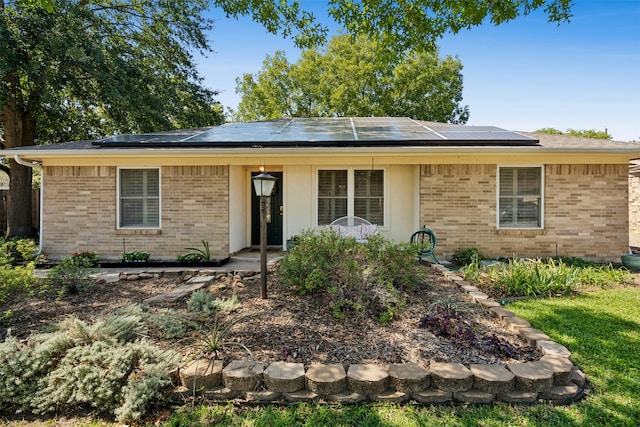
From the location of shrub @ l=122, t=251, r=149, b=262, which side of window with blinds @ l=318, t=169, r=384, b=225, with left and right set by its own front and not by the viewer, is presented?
right

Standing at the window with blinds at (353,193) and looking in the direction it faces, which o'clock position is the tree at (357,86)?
The tree is roughly at 6 o'clock from the window with blinds.

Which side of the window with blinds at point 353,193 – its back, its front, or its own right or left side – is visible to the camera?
front

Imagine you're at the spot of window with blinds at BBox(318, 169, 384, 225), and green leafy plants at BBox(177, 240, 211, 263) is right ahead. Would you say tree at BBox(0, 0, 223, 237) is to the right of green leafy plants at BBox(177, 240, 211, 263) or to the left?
right

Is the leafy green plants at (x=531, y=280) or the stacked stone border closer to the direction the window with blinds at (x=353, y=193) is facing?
the stacked stone border

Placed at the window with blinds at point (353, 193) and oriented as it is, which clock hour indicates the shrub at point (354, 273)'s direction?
The shrub is roughly at 12 o'clock from the window with blinds.

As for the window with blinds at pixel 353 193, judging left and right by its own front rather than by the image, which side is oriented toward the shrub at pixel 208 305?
front

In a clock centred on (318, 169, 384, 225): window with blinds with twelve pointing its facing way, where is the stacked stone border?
The stacked stone border is roughly at 12 o'clock from the window with blinds.

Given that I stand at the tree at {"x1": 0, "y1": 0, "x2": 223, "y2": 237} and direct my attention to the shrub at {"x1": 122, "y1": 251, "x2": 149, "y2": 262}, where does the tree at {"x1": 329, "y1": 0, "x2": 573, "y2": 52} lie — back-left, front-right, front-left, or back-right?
front-left

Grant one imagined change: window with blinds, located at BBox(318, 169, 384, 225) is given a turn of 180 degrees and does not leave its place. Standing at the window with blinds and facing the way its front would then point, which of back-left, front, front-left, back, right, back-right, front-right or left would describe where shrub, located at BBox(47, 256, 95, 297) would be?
back-left

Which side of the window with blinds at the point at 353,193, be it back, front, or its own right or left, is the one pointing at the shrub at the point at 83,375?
front

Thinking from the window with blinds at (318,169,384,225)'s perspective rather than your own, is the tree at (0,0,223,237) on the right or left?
on its right

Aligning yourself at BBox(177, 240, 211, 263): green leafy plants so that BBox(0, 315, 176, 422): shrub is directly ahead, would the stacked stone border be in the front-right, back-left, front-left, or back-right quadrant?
front-left
